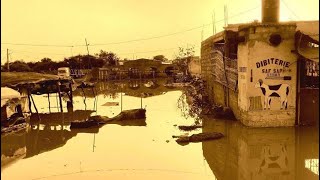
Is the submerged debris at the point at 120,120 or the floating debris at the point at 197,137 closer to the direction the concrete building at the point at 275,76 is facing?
the floating debris

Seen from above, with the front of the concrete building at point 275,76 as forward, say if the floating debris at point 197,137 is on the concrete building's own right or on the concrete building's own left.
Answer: on the concrete building's own right

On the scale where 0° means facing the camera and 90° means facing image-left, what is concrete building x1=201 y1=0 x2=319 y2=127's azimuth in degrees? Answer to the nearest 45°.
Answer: approximately 0°

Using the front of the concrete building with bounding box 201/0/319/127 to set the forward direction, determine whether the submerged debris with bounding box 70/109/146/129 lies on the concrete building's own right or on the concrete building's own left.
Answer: on the concrete building's own right
